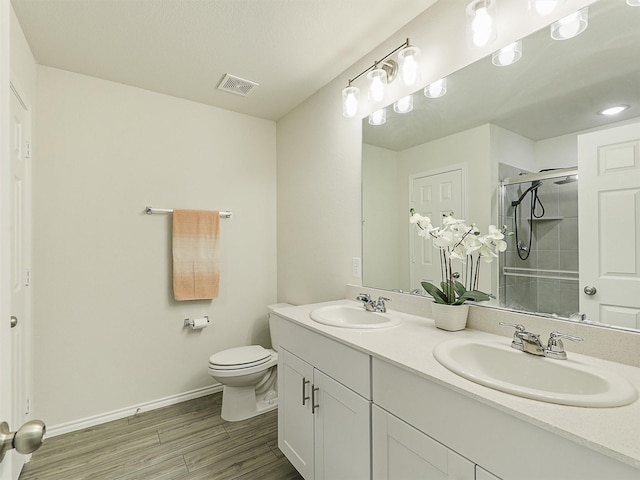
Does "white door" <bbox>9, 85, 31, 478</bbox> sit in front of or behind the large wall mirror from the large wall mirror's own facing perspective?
in front

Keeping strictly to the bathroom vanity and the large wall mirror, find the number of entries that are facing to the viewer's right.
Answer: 0

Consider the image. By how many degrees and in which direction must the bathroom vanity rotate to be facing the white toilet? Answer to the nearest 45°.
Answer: approximately 90° to its right

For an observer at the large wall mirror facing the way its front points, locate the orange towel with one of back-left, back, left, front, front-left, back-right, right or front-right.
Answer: front-right

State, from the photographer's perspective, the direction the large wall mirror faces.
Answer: facing the viewer and to the left of the viewer

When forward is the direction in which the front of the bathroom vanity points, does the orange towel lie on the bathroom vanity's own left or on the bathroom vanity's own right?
on the bathroom vanity's own right
